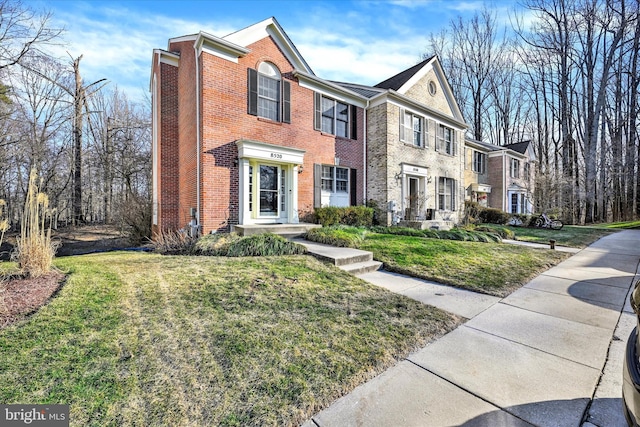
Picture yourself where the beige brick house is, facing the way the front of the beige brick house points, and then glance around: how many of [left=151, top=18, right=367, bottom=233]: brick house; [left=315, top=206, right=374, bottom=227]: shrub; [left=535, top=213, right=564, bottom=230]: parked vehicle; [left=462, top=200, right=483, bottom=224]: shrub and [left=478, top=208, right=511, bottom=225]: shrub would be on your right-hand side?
2

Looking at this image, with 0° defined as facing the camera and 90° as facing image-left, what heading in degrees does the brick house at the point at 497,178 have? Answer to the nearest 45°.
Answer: approximately 315°

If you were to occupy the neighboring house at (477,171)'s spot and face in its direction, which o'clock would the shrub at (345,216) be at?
The shrub is roughly at 2 o'clock from the neighboring house.

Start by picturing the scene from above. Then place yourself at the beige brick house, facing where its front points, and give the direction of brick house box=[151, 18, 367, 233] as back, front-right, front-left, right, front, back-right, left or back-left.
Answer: right

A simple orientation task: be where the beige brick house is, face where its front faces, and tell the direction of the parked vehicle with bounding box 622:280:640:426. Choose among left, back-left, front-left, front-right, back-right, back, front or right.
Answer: front-right

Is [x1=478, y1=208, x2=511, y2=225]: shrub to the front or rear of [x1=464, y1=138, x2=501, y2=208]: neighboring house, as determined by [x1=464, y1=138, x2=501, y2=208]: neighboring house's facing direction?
to the front

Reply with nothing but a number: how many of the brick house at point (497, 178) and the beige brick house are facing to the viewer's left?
0
